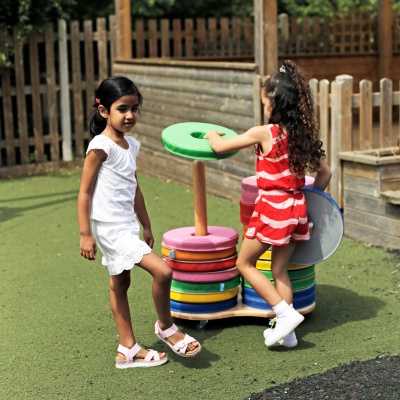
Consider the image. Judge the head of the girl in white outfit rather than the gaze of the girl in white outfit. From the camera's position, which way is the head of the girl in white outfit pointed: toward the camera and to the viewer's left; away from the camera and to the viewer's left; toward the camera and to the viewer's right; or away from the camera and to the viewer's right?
toward the camera and to the viewer's right

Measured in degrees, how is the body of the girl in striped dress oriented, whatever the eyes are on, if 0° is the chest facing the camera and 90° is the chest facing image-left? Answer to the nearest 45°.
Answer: approximately 135°

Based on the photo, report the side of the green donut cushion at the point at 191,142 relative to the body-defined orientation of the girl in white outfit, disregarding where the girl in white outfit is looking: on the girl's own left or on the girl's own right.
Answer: on the girl's own left

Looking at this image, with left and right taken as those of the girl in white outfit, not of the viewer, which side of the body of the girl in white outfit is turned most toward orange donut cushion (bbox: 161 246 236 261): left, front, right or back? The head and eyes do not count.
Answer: left

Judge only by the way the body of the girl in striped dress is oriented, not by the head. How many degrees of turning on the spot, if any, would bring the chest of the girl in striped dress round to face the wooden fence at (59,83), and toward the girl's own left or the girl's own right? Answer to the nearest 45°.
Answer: approximately 45° to the girl's own right

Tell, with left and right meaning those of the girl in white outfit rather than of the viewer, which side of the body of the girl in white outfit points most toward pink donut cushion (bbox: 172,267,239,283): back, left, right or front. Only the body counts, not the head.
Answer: left

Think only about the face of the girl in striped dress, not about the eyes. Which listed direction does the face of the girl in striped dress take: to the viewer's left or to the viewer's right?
to the viewer's left

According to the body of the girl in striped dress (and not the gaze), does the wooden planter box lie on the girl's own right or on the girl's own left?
on the girl's own right

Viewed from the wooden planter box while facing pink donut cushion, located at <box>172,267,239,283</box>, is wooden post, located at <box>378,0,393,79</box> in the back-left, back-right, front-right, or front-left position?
back-right

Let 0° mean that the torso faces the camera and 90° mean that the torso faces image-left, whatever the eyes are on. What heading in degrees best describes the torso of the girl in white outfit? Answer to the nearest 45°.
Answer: approximately 315°
